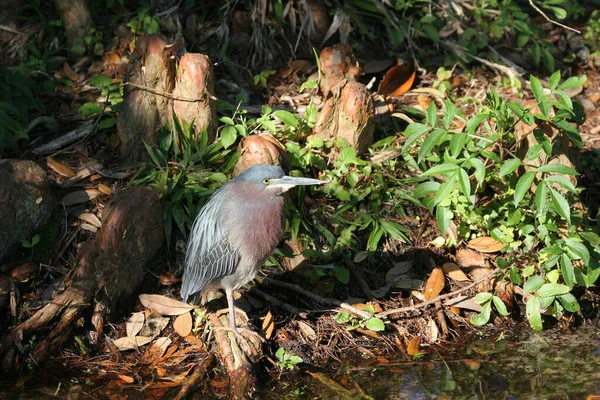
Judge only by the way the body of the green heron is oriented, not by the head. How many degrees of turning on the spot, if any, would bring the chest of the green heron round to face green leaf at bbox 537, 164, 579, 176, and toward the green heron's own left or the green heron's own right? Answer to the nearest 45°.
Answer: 0° — it already faces it

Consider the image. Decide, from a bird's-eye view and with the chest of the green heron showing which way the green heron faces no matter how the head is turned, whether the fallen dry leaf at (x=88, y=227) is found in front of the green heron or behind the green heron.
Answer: behind

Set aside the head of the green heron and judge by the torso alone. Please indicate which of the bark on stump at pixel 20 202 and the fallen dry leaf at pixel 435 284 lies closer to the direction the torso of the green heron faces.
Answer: the fallen dry leaf

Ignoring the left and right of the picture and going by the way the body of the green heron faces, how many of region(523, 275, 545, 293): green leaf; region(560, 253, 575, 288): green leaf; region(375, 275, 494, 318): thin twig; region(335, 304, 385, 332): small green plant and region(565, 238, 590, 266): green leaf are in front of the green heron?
5

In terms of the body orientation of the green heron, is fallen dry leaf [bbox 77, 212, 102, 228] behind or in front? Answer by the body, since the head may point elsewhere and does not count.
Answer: behind

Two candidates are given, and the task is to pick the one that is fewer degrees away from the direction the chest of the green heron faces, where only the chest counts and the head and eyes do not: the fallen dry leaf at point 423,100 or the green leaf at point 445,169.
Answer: the green leaf

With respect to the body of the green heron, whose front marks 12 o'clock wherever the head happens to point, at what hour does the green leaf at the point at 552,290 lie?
The green leaf is roughly at 12 o'clock from the green heron.

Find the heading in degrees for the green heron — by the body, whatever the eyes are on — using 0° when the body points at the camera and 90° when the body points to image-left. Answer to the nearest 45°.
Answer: approximately 270°

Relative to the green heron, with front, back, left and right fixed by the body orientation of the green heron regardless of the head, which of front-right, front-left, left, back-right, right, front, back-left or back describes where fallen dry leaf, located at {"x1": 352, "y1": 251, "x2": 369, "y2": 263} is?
front-left

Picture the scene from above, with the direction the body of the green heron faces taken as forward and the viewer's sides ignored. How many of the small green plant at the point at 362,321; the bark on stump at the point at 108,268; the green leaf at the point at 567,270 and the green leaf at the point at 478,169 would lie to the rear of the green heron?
1

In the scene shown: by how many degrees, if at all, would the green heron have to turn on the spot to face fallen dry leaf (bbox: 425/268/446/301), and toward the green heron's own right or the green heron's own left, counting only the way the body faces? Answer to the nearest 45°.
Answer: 0° — it already faces it

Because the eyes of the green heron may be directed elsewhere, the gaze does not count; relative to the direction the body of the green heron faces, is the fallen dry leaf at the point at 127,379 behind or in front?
behind

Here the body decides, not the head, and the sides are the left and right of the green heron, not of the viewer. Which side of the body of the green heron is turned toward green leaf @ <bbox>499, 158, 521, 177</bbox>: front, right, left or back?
front

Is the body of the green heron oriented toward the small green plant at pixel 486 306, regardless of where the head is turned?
yes

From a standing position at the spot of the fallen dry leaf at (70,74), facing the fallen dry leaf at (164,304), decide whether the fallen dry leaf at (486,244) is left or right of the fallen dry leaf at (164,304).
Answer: left

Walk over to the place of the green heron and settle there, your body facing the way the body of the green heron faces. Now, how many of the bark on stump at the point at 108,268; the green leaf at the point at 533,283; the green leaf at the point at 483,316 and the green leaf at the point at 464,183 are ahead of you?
3
